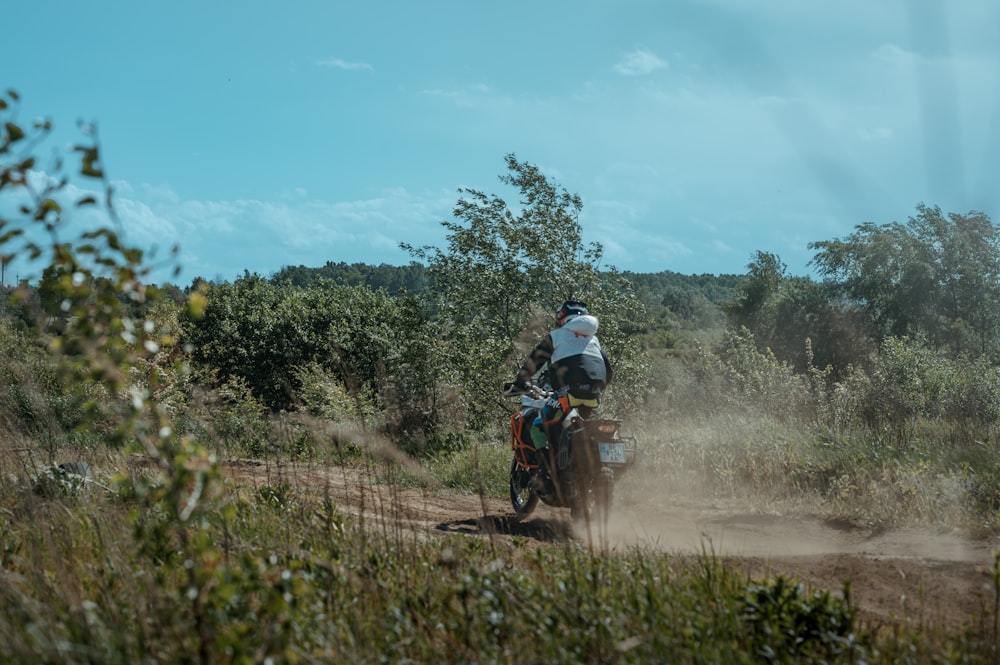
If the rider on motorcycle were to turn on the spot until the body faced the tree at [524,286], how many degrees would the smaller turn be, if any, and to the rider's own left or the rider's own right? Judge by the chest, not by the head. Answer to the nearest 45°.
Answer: approximately 45° to the rider's own right

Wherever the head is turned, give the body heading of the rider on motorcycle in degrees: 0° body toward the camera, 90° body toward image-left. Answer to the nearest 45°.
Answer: approximately 135°

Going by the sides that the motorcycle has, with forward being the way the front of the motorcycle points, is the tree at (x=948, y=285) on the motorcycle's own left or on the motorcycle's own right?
on the motorcycle's own right

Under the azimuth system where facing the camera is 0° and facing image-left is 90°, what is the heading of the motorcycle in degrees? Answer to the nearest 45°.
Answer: approximately 135°

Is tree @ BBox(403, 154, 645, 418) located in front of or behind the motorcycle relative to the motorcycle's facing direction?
in front
